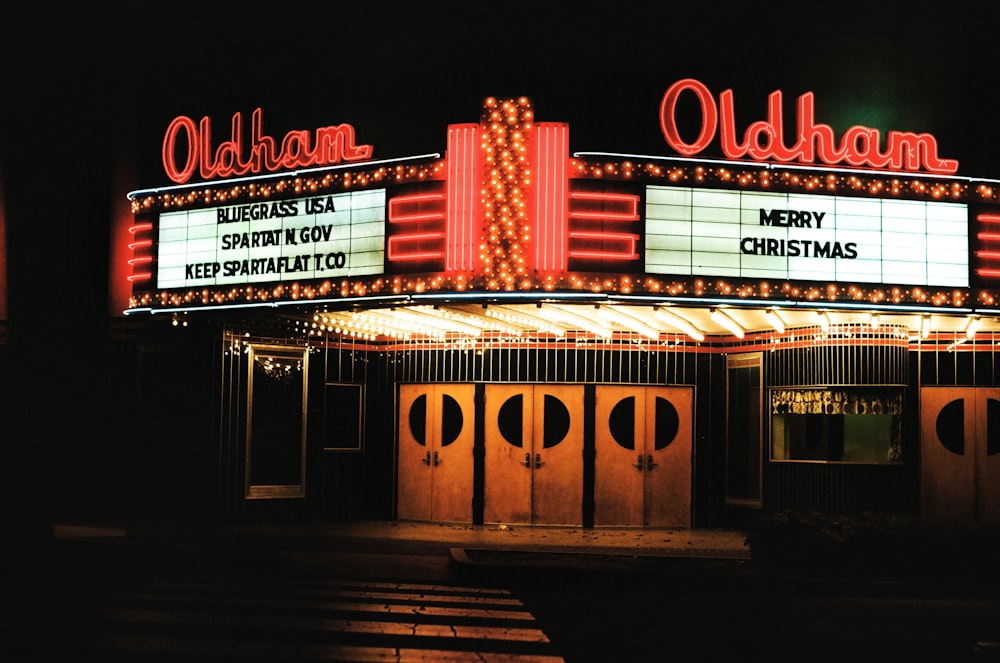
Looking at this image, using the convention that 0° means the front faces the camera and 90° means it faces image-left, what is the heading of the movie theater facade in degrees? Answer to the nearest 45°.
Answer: approximately 0°
